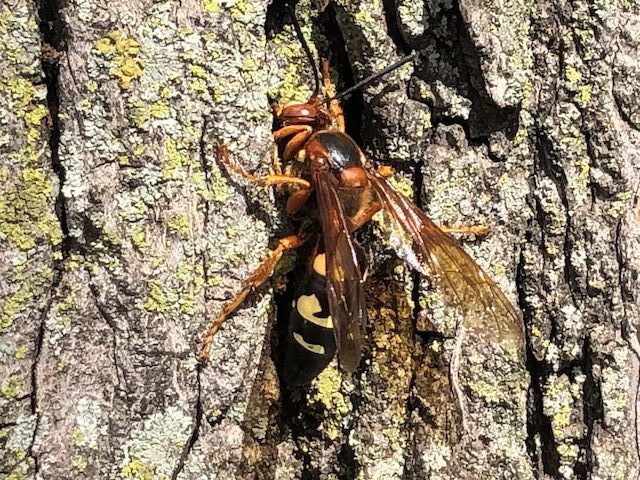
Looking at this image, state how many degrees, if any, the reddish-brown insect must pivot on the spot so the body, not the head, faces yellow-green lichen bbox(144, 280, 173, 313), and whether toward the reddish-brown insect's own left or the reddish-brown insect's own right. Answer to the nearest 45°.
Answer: approximately 135° to the reddish-brown insect's own left

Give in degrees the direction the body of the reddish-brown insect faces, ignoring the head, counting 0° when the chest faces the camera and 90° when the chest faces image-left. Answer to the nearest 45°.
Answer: approximately 180°

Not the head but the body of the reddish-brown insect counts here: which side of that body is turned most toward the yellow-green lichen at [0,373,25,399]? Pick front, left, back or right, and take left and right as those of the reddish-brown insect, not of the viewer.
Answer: left

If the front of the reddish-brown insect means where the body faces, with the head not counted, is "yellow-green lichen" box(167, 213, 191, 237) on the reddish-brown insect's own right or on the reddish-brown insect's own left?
on the reddish-brown insect's own left

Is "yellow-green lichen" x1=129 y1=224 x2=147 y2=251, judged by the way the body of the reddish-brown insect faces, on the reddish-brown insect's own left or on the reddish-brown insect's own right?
on the reddish-brown insect's own left

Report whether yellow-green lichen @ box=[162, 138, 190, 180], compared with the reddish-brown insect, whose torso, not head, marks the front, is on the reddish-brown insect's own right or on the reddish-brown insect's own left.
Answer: on the reddish-brown insect's own left
